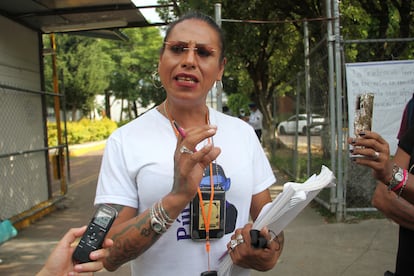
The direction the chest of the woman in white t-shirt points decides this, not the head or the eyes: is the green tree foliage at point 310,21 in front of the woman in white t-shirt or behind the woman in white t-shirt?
behind

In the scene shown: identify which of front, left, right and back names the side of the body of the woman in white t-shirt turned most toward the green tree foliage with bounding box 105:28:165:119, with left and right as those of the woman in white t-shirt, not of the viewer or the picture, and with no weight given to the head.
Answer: back

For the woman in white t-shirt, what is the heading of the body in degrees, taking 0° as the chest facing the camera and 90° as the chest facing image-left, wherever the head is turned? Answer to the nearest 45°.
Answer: approximately 0°

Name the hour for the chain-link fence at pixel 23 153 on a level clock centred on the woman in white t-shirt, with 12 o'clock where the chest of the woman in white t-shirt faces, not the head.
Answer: The chain-link fence is roughly at 5 o'clock from the woman in white t-shirt.

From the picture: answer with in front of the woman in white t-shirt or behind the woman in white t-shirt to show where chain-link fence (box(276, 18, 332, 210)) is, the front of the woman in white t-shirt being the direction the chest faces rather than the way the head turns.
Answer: behind

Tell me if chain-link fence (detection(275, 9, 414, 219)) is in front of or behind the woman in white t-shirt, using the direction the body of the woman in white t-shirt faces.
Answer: behind

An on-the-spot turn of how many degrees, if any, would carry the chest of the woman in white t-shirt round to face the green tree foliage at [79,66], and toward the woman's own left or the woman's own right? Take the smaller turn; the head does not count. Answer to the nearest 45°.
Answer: approximately 180°
